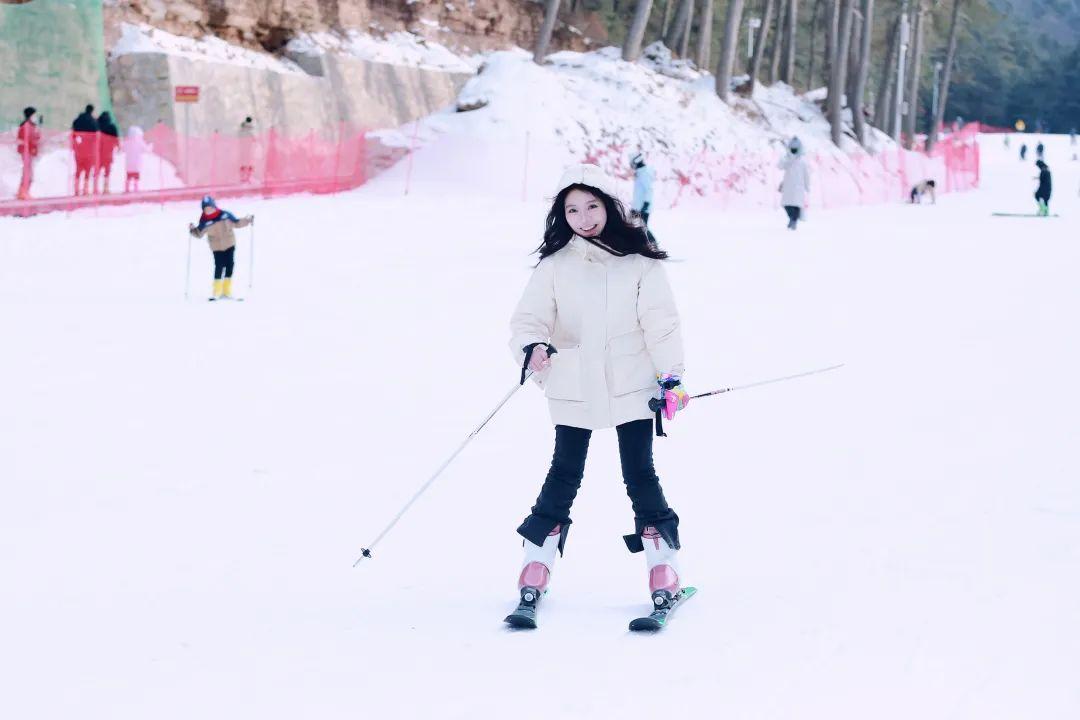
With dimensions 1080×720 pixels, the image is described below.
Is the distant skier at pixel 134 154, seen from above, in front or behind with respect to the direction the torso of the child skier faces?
behind

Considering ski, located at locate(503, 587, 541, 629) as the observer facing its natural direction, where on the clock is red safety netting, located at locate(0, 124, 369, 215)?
The red safety netting is roughly at 4 o'clock from the ski.

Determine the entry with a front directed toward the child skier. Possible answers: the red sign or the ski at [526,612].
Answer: the red sign

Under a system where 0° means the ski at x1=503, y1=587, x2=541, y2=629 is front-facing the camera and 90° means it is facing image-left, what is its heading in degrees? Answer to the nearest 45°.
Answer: approximately 45°

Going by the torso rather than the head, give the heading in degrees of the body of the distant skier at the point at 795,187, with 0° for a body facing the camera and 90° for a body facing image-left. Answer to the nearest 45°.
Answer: approximately 0°

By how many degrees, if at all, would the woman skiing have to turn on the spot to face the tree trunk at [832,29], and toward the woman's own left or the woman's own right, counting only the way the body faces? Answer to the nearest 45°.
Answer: approximately 180°

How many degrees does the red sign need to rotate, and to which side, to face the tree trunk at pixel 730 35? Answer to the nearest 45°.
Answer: approximately 135° to its left

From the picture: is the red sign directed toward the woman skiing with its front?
yes

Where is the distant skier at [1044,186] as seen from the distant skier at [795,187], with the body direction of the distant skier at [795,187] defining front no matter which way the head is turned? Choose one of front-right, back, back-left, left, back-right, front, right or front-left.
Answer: back-left

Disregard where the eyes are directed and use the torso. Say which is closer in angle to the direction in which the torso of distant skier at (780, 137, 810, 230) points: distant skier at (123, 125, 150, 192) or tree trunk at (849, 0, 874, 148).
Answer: the distant skier

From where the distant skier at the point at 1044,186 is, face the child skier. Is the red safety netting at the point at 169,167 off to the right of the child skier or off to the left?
right

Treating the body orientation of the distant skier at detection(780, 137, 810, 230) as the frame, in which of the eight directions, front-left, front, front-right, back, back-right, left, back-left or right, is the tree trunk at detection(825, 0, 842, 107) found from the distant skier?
back

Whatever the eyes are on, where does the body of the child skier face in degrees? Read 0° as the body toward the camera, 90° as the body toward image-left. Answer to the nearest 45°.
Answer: approximately 0°

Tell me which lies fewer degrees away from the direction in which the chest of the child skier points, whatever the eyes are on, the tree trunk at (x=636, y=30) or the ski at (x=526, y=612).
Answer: the ski
